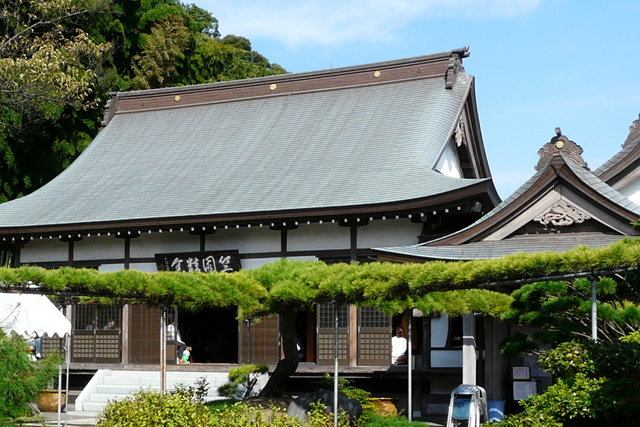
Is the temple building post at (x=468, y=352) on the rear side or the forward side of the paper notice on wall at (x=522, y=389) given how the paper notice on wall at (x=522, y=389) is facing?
on the forward side

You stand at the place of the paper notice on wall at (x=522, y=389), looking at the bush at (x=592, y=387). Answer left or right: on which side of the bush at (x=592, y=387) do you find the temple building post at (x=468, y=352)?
right

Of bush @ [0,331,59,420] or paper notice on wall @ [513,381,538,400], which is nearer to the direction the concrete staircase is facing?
the bush

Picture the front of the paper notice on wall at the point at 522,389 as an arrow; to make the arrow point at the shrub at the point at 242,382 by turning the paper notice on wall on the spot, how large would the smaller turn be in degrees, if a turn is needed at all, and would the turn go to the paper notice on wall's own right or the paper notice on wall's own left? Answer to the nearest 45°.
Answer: approximately 90° to the paper notice on wall's own right

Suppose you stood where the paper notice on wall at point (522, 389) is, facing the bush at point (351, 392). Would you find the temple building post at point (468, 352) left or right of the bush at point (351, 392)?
left

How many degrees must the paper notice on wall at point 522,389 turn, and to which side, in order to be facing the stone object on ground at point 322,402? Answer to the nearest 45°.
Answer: approximately 45° to its right

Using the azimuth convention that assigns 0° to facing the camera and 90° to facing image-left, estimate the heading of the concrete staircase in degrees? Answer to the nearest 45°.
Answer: approximately 0°

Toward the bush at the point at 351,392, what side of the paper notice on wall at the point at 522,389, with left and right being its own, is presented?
right

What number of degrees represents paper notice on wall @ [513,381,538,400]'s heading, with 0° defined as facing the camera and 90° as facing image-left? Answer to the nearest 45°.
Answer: approximately 0°

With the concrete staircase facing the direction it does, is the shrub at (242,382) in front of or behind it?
in front

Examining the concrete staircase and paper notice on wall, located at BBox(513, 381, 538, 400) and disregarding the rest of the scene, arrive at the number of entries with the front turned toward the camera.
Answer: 2

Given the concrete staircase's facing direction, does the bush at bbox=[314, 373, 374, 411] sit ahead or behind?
ahead

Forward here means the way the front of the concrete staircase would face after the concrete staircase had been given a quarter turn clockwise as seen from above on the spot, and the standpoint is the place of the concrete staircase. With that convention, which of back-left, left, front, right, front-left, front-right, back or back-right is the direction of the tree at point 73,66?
right
